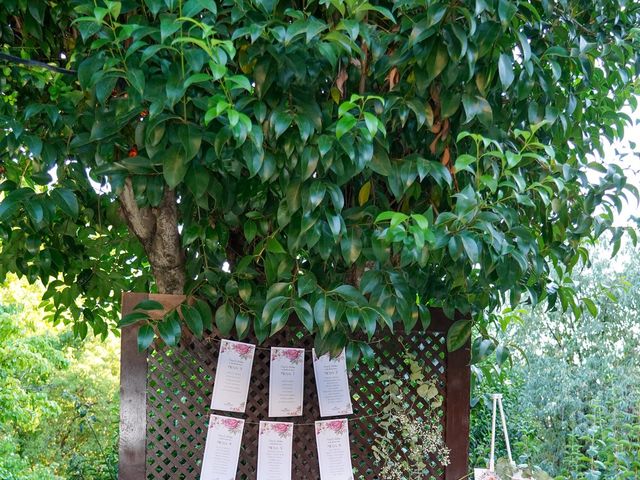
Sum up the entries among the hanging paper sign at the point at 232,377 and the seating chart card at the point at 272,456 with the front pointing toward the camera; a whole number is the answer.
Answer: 2

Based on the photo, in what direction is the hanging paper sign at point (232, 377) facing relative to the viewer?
toward the camera

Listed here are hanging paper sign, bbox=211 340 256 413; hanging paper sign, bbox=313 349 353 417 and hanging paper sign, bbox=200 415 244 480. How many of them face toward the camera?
3

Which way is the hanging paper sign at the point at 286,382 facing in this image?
toward the camera

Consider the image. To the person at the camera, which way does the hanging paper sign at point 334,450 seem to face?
facing the viewer

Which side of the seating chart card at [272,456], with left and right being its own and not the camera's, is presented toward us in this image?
front
